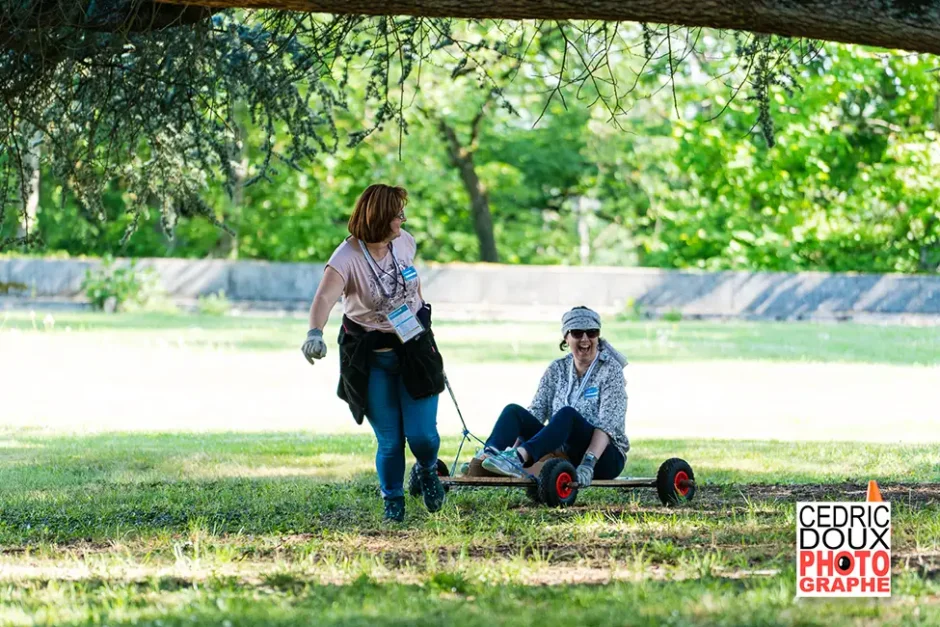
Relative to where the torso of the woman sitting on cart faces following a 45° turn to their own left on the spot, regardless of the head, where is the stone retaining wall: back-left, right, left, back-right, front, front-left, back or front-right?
back

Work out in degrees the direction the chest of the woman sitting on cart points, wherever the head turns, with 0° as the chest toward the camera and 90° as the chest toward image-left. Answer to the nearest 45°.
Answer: approximately 45°
